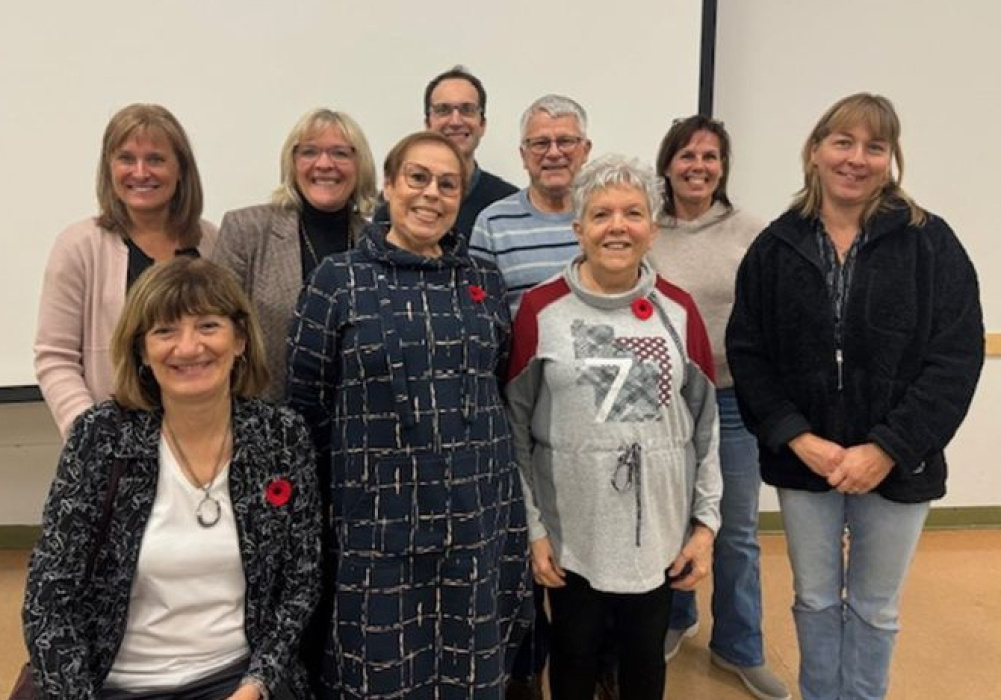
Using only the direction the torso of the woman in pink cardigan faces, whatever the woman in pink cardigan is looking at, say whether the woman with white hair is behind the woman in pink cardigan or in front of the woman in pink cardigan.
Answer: in front

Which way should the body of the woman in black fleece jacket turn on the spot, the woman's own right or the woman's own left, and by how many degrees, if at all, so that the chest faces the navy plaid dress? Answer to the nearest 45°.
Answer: approximately 45° to the woman's own right

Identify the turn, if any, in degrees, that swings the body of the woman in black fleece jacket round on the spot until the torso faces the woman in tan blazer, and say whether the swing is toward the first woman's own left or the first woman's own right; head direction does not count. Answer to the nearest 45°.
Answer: approximately 90° to the first woman's own right

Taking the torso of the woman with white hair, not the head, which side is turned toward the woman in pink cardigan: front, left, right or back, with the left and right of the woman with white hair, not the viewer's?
right
